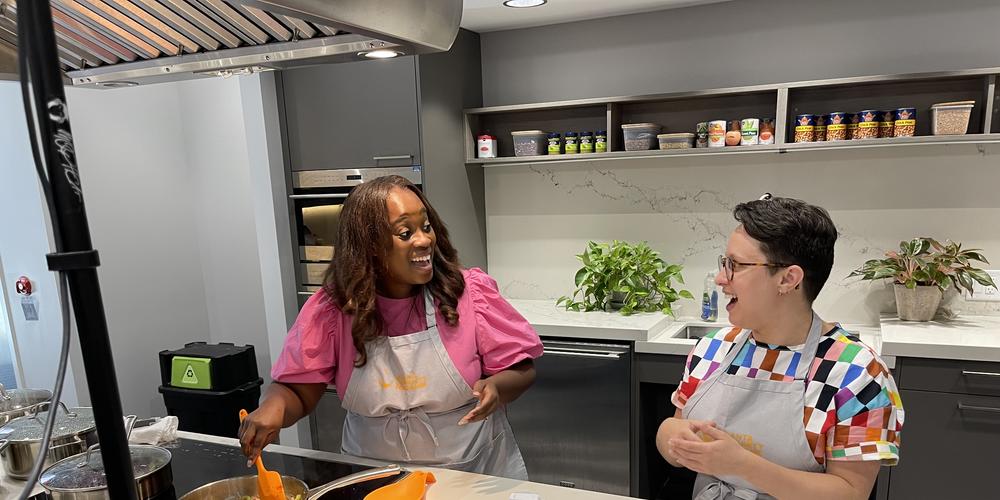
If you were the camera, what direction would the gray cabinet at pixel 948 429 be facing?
facing the viewer

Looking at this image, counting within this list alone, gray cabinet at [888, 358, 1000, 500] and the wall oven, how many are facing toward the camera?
2

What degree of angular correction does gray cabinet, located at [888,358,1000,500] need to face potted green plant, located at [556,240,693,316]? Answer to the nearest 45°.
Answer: approximately 90° to its right

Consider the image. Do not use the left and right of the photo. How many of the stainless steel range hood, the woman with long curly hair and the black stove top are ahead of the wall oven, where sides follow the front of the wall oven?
3

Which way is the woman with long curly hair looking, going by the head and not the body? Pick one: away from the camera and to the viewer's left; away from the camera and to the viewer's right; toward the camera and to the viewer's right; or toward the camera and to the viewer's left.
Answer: toward the camera and to the viewer's right

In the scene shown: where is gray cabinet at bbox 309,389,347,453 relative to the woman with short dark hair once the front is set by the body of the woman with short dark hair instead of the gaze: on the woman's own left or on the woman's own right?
on the woman's own right

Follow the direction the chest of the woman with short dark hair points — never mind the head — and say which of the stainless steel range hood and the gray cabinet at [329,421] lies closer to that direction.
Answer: the stainless steel range hood

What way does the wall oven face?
toward the camera

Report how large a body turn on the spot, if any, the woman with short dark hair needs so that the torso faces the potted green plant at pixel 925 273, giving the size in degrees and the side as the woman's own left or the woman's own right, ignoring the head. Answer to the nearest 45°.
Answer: approximately 135° to the woman's own right

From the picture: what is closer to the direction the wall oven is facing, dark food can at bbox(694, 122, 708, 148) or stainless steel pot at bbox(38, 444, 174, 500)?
the stainless steel pot

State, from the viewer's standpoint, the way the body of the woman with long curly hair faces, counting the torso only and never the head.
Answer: toward the camera

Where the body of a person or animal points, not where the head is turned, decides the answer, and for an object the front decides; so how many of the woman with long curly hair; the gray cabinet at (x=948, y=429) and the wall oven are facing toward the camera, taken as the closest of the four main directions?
3

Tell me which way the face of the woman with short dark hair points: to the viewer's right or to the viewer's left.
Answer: to the viewer's left
